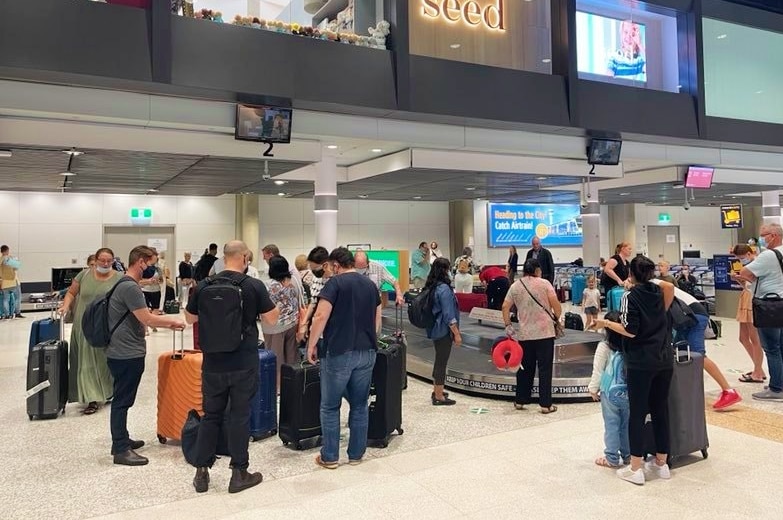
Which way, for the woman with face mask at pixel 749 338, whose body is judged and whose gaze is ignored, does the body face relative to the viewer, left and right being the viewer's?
facing to the left of the viewer

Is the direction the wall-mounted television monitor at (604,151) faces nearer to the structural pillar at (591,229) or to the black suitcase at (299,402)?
the black suitcase

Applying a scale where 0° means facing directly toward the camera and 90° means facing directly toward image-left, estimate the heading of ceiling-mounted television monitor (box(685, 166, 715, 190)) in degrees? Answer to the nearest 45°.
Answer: approximately 0°

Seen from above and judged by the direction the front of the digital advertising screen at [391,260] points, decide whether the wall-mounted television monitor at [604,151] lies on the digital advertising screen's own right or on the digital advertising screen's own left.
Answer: on the digital advertising screen's own left

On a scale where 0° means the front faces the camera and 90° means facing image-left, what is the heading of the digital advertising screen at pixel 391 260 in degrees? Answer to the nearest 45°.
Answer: approximately 0°
